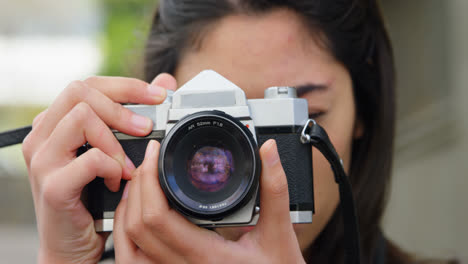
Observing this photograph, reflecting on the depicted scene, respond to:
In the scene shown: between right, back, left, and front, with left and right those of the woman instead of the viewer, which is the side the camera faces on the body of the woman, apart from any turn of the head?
front
